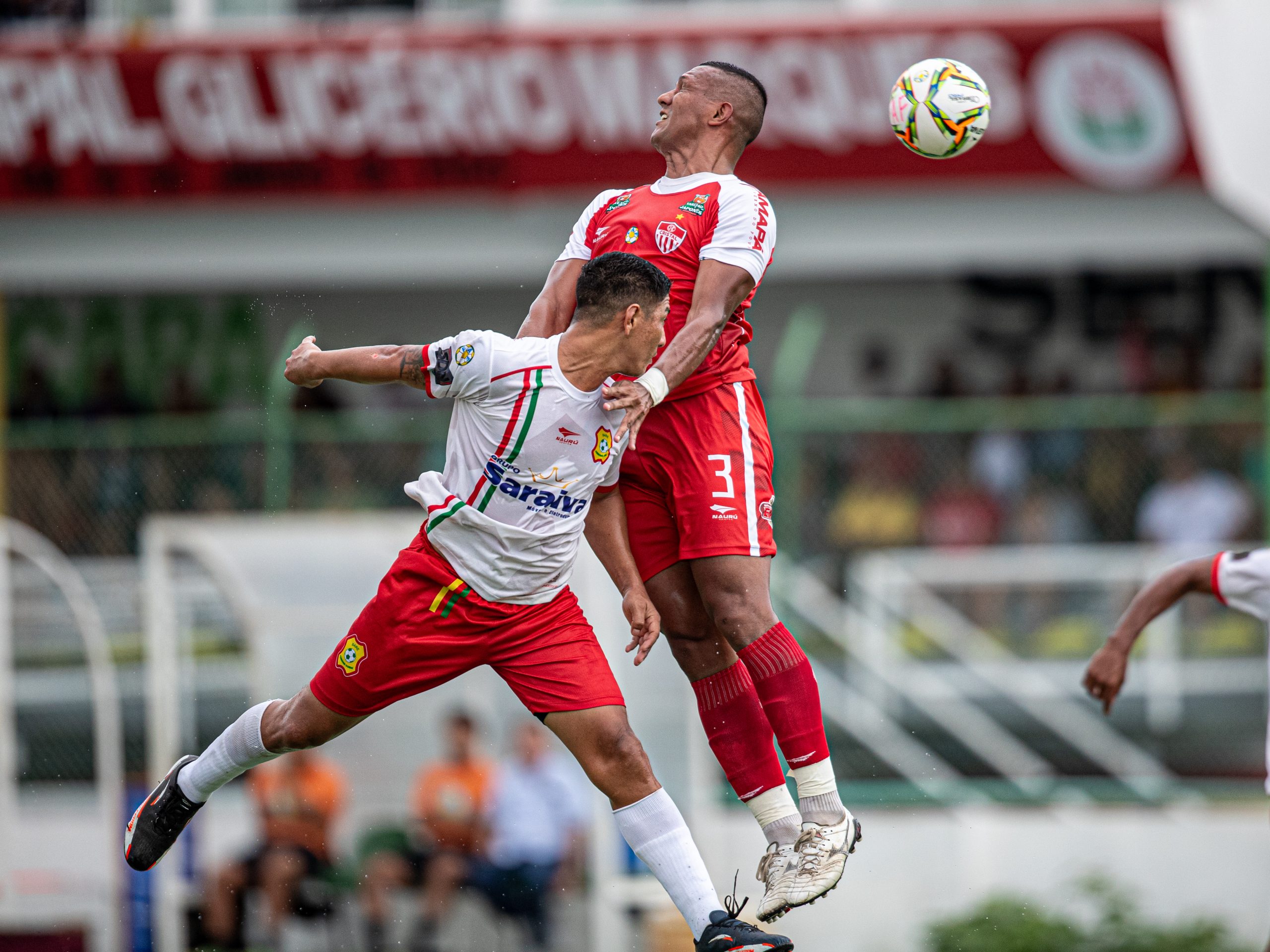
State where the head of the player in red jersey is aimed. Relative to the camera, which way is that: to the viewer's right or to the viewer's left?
to the viewer's left

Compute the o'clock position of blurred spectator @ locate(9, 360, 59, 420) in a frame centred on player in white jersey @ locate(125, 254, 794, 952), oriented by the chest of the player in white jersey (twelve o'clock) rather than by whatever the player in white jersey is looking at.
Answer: The blurred spectator is roughly at 7 o'clock from the player in white jersey.

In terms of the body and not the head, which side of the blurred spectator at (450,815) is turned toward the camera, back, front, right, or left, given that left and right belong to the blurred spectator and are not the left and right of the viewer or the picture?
front

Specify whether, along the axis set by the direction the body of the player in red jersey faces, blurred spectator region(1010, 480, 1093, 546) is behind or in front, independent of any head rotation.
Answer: behind

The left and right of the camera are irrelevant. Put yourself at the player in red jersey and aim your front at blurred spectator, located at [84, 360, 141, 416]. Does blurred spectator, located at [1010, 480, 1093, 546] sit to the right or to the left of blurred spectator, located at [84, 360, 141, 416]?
right

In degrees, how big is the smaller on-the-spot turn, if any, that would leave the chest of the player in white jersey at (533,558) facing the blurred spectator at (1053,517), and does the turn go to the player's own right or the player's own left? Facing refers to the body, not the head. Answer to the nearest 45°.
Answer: approximately 90° to the player's own left

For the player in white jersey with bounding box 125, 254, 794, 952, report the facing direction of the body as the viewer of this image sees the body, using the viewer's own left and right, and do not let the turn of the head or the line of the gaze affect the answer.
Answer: facing the viewer and to the right of the viewer

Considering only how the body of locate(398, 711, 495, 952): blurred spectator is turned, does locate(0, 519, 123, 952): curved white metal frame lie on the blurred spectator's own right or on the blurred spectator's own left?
on the blurred spectator's own right

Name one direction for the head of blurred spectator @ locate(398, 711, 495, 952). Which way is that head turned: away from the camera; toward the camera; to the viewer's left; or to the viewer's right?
toward the camera

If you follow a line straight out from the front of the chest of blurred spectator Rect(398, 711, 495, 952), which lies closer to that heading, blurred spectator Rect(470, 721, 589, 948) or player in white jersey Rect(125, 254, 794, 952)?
the player in white jersey

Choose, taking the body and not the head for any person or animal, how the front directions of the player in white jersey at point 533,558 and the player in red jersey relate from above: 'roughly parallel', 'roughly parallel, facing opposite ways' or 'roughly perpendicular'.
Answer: roughly perpendicular

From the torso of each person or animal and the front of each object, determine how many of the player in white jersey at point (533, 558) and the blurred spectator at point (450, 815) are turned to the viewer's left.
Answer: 0

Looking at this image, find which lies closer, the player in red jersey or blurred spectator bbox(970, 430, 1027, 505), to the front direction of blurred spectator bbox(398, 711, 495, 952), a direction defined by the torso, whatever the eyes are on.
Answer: the player in red jersey

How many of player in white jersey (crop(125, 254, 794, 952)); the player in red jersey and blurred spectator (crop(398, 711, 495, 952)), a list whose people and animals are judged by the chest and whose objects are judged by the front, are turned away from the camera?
0

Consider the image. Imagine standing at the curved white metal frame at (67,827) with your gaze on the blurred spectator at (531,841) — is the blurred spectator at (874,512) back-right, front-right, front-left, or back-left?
front-left
